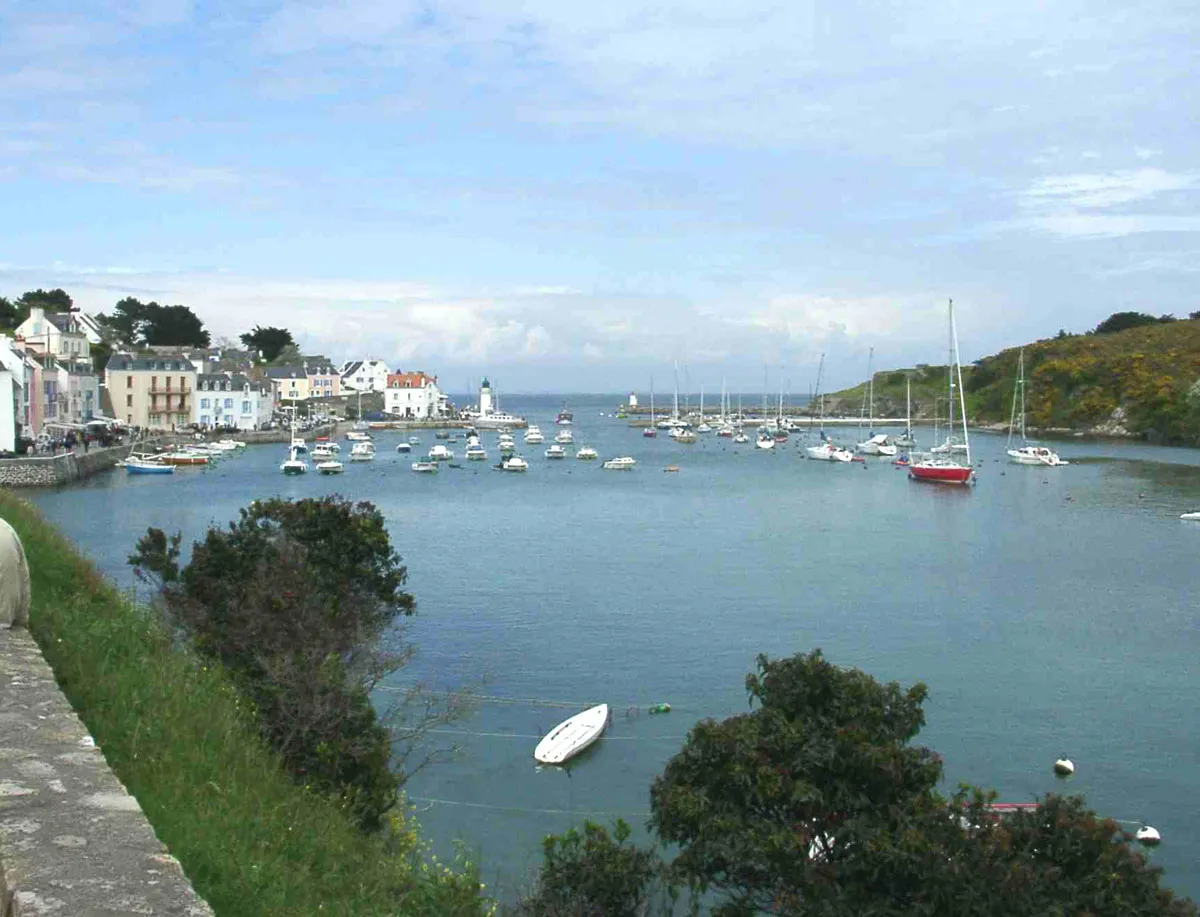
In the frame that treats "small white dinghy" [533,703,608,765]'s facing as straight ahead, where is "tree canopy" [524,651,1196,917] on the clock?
The tree canopy is roughly at 4 o'clock from the small white dinghy.

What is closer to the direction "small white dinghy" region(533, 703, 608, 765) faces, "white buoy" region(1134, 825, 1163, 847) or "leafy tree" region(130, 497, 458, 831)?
the white buoy

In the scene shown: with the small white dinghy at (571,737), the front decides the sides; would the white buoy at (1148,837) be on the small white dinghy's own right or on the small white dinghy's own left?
on the small white dinghy's own right

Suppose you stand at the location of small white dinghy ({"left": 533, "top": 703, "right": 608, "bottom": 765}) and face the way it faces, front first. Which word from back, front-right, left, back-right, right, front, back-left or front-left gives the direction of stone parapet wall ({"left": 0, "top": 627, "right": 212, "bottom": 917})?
back-right

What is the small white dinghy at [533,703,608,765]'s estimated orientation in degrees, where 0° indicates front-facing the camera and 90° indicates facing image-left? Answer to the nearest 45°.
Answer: approximately 225°

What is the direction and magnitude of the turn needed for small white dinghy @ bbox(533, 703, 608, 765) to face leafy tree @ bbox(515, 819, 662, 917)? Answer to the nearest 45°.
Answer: approximately 135° to its right
